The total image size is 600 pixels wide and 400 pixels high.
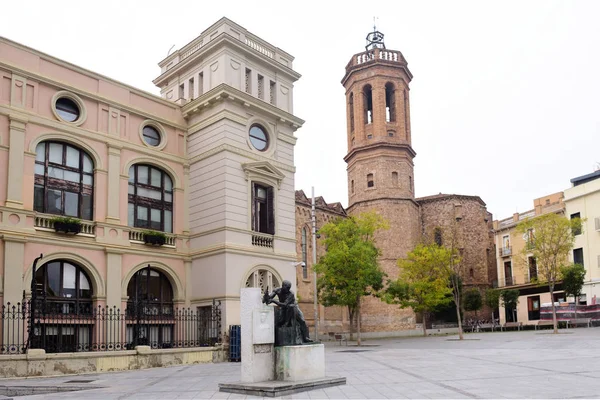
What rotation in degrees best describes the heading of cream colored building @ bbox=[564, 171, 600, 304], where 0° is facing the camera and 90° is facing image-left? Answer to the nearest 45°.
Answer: approximately 45°

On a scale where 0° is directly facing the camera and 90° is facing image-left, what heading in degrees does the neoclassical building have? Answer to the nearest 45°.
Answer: approximately 315°

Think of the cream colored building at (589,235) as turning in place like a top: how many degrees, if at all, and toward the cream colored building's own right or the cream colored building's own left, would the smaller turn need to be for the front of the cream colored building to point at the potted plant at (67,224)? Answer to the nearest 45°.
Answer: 0° — it already faces it

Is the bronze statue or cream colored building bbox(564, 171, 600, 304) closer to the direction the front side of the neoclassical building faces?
the bronze statue

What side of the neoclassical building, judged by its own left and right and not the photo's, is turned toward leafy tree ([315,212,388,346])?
left

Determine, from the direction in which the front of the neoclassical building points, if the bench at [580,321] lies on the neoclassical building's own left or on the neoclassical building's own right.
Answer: on the neoclassical building's own left

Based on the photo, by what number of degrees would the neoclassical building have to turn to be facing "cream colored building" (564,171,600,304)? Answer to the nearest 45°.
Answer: approximately 90° to its left

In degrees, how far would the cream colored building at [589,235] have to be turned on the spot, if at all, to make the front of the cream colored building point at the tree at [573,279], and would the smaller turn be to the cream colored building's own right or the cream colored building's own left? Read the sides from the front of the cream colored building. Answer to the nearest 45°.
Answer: approximately 45° to the cream colored building's own left
